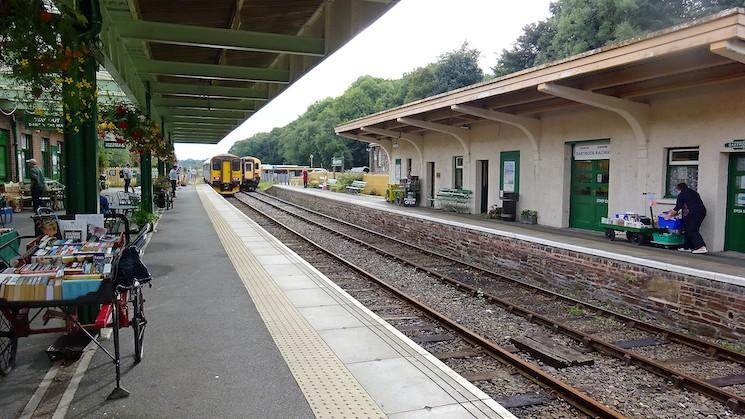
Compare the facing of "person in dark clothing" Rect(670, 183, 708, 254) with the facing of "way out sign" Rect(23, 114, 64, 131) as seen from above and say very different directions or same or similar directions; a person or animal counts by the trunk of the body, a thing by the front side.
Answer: very different directions

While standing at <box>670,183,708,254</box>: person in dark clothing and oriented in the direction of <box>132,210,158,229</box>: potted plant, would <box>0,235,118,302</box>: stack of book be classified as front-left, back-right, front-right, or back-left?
front-left

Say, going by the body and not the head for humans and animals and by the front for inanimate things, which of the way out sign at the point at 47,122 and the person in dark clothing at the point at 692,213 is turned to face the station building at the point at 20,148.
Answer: the person in dark clothing

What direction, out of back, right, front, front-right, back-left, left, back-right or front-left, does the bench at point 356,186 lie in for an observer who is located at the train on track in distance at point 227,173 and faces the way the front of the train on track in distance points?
front-left

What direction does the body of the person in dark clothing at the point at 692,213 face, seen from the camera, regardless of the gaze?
to the viewer's left

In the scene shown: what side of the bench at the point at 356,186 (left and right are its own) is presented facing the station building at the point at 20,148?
front

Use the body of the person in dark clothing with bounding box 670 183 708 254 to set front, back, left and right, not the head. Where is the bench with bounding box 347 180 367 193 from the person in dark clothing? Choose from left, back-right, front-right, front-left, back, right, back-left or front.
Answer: front-right

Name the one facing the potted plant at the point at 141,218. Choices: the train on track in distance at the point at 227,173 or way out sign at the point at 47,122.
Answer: the train on track in distance

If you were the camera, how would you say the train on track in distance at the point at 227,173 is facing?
facing the viewer

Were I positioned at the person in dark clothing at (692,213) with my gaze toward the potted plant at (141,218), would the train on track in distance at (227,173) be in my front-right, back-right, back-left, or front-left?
front-right

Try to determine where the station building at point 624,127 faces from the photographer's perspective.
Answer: facing the viewer and to the left of the viewer

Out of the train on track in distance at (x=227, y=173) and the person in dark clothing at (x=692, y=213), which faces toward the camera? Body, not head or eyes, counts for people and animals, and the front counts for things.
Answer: the train on track in distance
